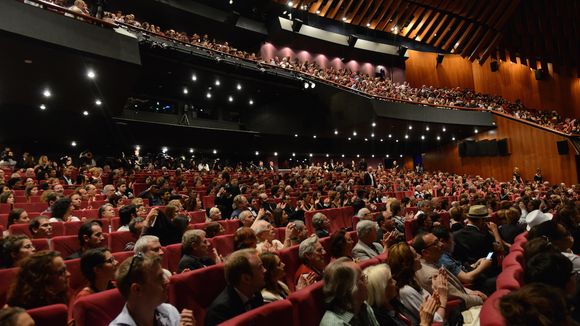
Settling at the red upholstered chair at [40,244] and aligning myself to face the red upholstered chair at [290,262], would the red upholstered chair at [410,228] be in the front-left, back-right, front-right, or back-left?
front-left

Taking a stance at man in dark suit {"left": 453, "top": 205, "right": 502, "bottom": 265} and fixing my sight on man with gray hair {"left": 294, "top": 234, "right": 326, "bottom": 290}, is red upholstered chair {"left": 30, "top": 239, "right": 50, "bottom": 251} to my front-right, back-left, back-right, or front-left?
front-right

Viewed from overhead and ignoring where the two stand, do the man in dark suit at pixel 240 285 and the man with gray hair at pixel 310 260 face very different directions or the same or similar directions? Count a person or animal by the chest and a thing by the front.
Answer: same or similar directions

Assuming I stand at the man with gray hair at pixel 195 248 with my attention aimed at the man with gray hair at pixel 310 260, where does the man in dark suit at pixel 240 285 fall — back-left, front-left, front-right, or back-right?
front-right

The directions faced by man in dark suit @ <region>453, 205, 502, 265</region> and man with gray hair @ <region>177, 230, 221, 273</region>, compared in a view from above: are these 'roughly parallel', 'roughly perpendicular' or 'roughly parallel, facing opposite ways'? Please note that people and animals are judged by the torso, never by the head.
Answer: roughly parallel

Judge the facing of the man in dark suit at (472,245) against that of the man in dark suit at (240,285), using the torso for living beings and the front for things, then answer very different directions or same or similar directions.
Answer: same or similar directions

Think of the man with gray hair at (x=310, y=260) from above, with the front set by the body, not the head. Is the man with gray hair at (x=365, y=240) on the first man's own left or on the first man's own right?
on the first man's own left

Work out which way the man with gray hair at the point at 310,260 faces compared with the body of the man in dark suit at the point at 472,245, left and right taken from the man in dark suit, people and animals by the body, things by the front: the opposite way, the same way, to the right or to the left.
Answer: the same way

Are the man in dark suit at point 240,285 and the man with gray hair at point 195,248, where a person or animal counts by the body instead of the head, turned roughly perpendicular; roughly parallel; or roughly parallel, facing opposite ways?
roughly parallel
